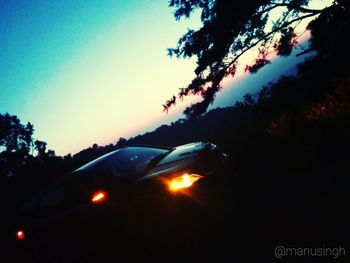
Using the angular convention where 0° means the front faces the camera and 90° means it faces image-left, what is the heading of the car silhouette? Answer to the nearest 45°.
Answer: approximately 315°
